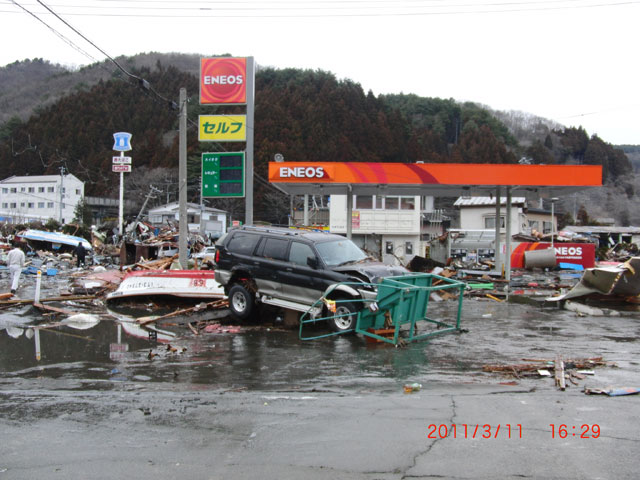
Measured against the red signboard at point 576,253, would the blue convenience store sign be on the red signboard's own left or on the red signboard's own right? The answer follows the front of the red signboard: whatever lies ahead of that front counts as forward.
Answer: on the red signboard's own right

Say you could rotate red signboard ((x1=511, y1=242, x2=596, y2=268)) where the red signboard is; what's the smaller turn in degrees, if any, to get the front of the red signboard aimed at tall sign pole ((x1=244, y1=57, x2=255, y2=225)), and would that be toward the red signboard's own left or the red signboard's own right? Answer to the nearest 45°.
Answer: approximately 45° to the red signboard's own right

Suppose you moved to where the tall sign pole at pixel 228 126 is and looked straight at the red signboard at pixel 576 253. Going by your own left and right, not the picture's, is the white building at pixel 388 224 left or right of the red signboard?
left

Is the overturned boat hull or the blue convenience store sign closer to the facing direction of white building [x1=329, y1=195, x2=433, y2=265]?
the overturned boat hull

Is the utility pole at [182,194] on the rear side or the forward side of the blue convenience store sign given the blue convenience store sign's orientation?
on the forward side

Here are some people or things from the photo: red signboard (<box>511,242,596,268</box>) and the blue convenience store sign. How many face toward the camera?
2

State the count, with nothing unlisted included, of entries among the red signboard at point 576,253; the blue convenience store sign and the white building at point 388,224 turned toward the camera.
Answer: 3

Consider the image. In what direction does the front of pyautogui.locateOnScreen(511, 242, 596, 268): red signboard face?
toward the camera

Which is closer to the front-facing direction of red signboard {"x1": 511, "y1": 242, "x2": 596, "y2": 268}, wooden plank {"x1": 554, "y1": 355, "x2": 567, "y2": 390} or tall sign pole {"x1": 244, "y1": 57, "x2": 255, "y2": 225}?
the wooden plank

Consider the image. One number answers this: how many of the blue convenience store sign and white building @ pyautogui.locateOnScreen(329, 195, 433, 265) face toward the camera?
2

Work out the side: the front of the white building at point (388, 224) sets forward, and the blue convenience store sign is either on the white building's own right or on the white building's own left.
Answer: on the white building's own right

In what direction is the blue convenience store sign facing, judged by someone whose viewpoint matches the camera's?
facing the viewer

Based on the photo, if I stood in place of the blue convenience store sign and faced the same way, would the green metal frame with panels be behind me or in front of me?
in front

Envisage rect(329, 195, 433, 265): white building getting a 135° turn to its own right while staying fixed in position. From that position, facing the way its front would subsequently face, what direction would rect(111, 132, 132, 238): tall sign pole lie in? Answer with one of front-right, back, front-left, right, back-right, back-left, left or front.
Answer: front-left

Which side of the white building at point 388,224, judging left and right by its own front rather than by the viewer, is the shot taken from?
front
